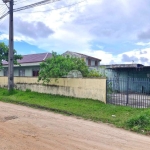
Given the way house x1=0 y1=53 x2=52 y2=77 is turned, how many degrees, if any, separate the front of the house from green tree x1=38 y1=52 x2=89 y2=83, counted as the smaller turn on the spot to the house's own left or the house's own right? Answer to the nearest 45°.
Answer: approximately 90° to the house's own left

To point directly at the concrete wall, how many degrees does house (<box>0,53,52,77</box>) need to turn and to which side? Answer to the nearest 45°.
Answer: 0° — it already faces it

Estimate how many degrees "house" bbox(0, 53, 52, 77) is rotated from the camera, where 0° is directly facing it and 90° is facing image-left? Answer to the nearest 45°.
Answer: approximately 0°

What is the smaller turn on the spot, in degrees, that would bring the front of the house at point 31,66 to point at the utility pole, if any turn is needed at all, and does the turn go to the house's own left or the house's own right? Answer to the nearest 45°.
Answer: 0° — it already faces it
